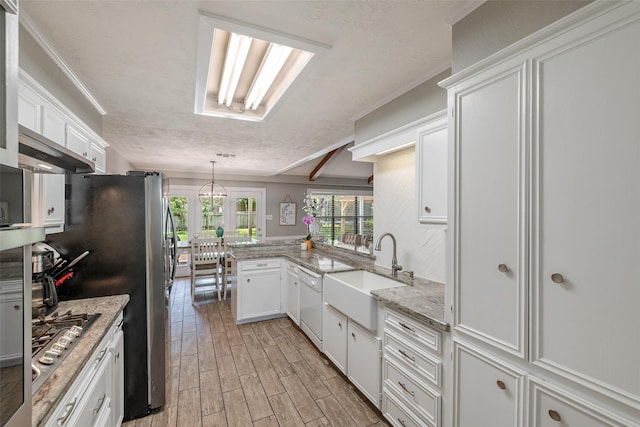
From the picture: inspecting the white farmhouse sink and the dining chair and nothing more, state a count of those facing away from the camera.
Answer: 1

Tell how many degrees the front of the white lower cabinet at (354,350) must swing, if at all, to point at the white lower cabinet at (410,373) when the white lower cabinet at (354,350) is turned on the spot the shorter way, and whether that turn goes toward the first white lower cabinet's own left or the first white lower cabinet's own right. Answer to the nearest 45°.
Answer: approximately 90° to the first white lower cabinet's own left

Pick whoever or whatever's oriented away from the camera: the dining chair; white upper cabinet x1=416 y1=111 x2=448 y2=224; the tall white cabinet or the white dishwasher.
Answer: the dining chair

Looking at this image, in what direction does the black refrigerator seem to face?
to the viewer's right

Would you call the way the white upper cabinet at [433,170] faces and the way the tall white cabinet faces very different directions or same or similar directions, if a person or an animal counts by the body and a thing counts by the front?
same or similar directions

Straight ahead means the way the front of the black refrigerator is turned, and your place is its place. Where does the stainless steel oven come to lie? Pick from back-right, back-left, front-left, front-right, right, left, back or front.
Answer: right

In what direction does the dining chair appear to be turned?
away from the camera

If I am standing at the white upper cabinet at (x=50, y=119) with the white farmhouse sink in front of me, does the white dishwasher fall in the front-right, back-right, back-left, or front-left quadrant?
front-left

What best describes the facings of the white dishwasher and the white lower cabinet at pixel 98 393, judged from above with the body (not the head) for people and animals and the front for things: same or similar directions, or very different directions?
very different directions

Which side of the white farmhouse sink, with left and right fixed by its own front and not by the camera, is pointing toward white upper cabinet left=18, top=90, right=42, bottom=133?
front

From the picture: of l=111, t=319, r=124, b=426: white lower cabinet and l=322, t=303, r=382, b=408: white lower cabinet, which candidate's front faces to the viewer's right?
l=111, t=319, r=124, b=426: white lower cabinet

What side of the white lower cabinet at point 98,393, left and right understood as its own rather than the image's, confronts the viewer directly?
right

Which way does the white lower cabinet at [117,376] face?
to the viewer's right

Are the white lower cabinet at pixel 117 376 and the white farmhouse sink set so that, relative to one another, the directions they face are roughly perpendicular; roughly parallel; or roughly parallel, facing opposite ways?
roughly parallel, facing opposite ways

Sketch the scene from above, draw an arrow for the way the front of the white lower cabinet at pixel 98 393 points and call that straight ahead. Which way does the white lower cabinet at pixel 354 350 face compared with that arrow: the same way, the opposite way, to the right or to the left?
the opposite way

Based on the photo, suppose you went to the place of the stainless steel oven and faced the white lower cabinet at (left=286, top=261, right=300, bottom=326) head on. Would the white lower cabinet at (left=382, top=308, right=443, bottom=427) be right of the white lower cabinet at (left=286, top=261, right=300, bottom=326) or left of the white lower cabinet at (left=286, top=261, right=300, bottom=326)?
right

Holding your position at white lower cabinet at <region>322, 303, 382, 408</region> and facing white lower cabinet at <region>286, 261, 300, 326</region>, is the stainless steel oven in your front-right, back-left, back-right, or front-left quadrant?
back-left

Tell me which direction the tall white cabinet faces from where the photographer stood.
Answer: facing the viewer and to the left of the viewer
